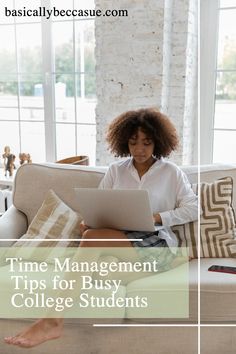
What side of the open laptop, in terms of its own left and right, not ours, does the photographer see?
back

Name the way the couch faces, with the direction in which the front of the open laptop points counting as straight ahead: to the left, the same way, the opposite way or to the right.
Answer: the opposite way

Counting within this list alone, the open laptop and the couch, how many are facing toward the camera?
1

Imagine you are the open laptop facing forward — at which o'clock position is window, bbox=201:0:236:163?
The window is roughly at 1 o'clock from the open laptop.

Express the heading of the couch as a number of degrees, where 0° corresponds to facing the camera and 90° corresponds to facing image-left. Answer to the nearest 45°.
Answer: approximately 0°

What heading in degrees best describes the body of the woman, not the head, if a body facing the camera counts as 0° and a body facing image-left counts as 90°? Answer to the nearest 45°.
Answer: approximately 45°
